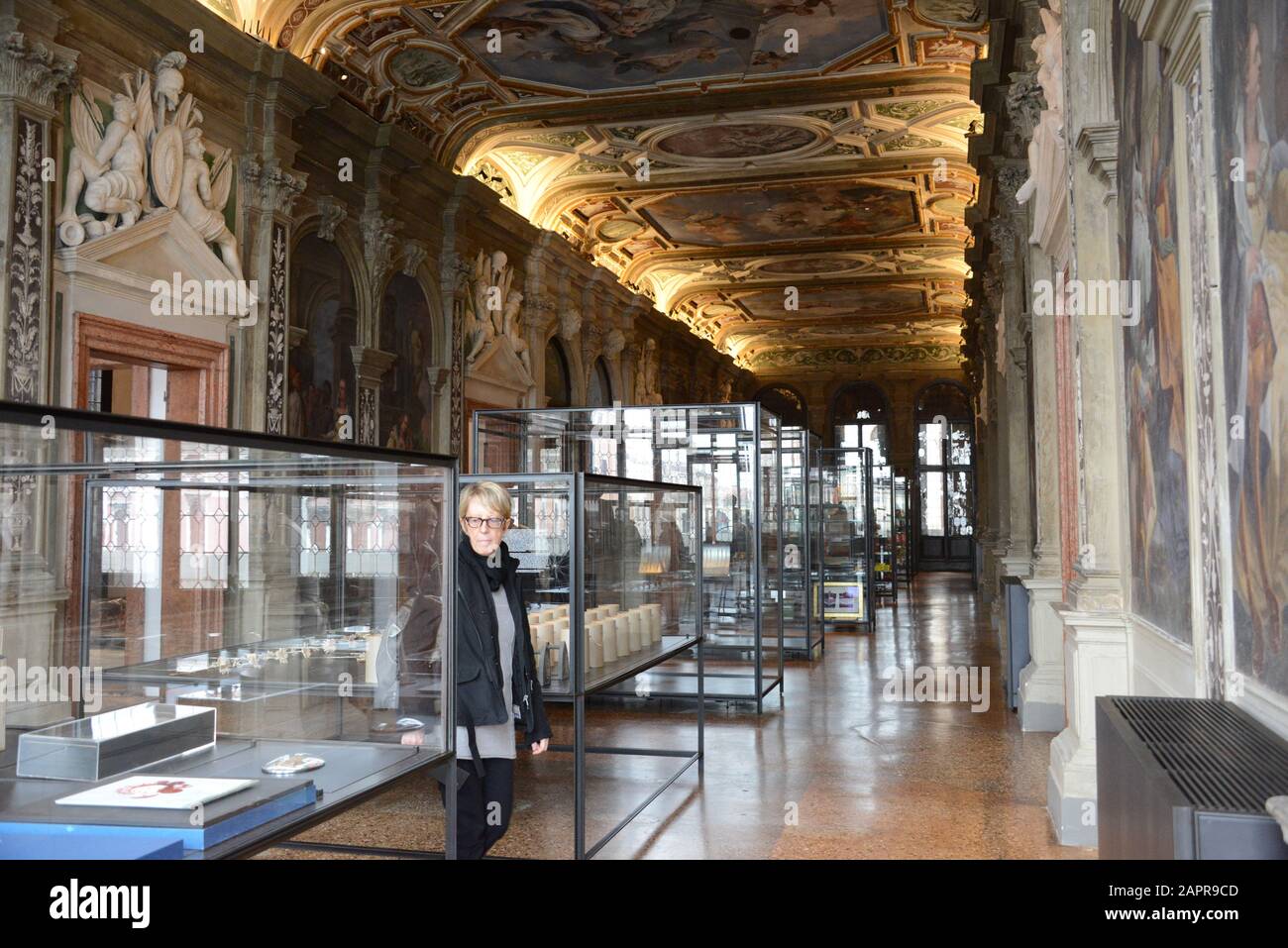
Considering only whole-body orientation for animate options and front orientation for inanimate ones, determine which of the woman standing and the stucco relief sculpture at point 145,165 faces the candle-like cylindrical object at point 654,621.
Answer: the stucco relief sculpture

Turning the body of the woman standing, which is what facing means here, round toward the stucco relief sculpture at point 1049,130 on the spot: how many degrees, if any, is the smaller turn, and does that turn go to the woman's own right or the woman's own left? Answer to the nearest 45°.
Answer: approximately 135° to the woman's own left

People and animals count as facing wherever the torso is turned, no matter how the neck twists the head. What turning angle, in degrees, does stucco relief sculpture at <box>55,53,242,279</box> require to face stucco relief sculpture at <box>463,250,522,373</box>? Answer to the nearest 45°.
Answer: approximately 90° to its left

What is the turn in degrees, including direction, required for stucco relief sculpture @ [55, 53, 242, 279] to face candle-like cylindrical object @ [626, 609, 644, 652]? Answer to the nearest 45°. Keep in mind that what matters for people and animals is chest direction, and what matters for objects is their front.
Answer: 0° — it already faces it

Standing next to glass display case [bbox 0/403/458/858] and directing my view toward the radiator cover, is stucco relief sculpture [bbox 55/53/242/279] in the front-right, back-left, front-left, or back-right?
back-left

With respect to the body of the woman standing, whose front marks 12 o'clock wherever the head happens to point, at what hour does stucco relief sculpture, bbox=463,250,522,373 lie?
The stucco relief sculpture is roughly at 6 o'clock from the woman standing.

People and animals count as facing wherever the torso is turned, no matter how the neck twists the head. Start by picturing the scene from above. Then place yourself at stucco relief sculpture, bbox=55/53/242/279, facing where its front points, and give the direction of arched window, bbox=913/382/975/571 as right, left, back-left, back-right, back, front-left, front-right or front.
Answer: left

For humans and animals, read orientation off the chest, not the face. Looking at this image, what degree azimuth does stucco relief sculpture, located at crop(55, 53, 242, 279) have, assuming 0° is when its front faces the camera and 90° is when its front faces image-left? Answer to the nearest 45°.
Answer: approximately 315°

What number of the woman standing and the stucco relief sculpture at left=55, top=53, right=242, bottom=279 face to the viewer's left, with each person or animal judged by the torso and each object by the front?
0

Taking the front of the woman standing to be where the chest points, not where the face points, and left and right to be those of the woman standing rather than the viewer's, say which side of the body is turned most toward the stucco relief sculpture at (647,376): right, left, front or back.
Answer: back

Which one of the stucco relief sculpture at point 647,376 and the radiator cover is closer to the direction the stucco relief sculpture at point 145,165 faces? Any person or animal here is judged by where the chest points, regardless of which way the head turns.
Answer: the radiator cover

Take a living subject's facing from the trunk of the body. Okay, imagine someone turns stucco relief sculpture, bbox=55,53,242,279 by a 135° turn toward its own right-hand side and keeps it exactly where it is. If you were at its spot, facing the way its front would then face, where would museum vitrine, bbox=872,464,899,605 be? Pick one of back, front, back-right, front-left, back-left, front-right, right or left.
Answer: back-right

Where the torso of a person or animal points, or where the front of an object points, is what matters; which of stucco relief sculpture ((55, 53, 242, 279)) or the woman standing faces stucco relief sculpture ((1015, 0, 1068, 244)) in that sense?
stucco relief sculpture ((55, 53, 242, 279))

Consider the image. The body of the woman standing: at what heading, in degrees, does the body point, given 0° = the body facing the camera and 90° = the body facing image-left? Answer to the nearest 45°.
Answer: approximately 0°

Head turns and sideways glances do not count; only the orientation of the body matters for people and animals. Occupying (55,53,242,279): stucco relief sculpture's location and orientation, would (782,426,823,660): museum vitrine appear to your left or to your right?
on your left

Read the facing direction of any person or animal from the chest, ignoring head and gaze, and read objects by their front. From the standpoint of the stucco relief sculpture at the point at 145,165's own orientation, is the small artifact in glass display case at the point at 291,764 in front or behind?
in front

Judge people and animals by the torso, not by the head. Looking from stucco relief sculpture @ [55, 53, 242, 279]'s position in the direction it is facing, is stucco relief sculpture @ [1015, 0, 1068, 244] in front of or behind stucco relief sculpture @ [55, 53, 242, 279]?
in front
